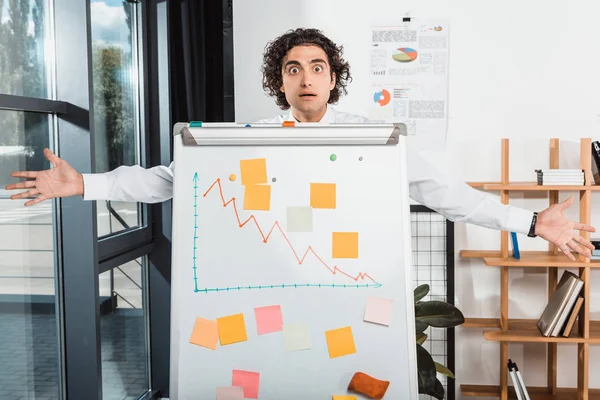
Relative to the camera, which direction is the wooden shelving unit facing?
toward the camera

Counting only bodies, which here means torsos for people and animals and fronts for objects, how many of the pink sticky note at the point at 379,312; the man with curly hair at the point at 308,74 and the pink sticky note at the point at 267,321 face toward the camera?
3

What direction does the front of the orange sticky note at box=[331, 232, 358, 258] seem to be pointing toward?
toward the camera

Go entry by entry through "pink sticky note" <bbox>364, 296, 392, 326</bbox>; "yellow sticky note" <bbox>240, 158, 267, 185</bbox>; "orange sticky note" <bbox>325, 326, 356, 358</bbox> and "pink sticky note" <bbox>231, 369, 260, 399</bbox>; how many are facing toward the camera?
4

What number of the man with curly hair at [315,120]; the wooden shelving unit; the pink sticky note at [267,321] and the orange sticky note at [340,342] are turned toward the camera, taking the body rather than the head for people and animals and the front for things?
4

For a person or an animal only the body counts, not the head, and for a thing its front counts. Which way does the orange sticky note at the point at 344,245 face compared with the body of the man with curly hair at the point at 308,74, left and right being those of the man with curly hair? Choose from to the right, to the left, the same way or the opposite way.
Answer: the same way

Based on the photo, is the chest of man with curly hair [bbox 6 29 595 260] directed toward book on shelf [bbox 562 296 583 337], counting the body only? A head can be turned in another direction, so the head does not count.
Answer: no

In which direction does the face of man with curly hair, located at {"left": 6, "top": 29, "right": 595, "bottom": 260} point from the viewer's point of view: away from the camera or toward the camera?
toward the camera

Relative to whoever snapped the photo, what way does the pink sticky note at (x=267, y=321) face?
facing the viewer

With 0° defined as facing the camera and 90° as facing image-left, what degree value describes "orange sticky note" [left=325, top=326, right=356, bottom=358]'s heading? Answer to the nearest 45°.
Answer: approximately 0°

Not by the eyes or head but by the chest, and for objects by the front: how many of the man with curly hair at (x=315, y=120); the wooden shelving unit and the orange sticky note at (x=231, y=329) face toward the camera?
3

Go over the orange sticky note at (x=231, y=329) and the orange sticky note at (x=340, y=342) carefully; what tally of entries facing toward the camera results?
2

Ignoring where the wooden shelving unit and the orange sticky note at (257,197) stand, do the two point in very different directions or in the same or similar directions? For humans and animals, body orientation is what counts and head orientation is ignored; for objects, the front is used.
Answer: same or similar directions

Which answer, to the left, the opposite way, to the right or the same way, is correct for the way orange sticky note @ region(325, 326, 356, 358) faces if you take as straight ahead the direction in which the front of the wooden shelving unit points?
the same way

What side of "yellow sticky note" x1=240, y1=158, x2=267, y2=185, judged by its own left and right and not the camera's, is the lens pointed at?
front
